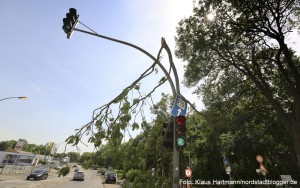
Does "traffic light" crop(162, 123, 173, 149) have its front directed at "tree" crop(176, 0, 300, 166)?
no

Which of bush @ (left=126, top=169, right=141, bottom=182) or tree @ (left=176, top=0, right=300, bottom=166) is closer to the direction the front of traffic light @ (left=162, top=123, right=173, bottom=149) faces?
the bush

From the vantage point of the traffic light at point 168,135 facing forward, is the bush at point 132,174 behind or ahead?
ahead
